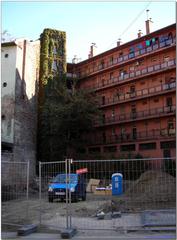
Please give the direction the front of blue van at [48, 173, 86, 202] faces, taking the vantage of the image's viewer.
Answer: facing the viewer and to the left of the viewer

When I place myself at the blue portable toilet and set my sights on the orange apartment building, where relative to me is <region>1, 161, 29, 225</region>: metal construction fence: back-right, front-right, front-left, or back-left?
back-left

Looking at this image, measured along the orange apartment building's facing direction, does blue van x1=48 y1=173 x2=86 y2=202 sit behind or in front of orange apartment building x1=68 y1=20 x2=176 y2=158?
in front

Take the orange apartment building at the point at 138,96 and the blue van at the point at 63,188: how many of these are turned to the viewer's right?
0

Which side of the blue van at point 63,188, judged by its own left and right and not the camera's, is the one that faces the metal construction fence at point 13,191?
front

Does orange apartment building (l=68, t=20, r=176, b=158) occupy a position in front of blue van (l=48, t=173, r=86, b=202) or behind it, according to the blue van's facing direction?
behind

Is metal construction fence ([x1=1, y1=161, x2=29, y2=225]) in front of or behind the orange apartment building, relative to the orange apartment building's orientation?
in front

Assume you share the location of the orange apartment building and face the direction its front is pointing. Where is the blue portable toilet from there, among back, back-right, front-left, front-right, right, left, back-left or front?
front-left

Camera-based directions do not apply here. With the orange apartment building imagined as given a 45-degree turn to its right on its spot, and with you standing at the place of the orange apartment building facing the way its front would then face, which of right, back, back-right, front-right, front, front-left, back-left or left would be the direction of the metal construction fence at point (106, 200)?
left

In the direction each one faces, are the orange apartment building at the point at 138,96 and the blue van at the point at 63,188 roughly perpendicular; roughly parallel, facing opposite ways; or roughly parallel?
roughly parallel

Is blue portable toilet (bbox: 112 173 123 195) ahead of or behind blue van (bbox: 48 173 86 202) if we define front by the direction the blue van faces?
behind
